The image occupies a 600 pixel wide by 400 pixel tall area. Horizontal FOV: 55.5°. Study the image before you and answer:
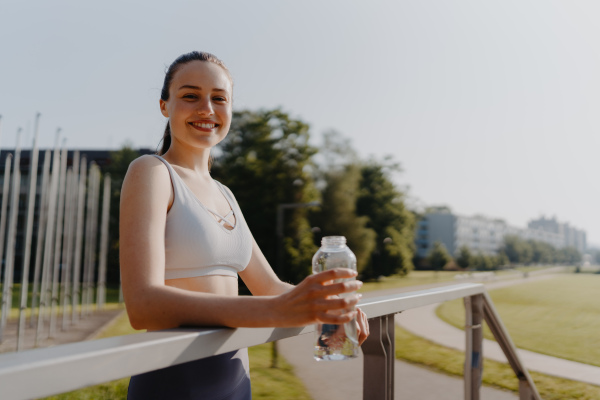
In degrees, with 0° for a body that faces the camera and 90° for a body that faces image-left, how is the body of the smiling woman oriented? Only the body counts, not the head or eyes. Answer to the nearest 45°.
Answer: approximately 315°

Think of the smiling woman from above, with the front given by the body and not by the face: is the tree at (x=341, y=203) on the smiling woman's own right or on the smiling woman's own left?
on the smiling woman's own left

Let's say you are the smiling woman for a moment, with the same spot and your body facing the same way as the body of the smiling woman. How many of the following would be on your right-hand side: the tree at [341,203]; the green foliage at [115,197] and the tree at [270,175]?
0

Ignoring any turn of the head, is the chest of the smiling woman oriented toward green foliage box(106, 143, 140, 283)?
no

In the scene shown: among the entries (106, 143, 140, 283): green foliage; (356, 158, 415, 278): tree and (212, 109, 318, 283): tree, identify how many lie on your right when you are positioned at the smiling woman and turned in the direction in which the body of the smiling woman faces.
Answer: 0

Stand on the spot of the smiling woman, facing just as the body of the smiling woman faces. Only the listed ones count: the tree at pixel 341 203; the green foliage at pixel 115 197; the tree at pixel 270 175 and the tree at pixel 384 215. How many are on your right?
0

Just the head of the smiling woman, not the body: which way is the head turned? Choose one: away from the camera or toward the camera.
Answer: toward the camera

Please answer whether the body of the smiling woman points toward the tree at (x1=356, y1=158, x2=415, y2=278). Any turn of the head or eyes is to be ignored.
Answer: no

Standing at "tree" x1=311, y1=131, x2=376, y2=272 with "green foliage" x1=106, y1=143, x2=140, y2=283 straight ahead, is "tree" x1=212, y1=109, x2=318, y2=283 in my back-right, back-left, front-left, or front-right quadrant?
front-left

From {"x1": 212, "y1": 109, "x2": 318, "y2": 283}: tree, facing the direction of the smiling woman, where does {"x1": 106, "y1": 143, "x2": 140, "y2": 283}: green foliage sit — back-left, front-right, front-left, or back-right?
back-right

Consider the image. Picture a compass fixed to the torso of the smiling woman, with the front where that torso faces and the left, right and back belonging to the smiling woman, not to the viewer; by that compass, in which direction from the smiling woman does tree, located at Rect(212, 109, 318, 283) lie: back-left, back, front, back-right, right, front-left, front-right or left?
back-left
